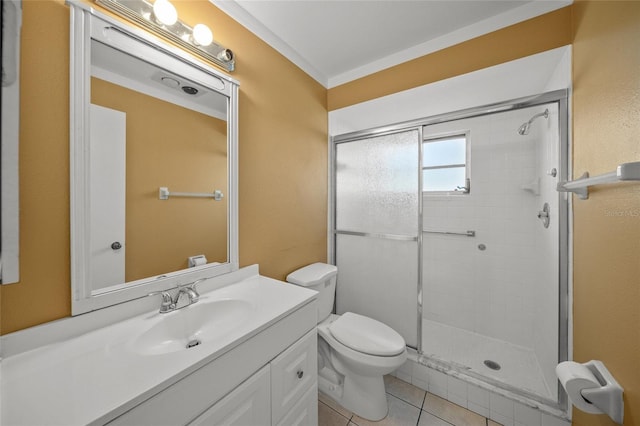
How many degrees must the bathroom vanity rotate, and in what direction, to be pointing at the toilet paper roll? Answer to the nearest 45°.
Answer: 0° — it already faces it

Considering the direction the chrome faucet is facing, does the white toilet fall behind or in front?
in front

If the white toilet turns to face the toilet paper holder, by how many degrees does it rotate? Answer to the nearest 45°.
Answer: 0° — it already faces it

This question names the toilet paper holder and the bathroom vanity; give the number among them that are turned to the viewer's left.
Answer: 1

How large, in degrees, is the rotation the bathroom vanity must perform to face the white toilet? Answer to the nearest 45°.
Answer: approximately 45° to its left

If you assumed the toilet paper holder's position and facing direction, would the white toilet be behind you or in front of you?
in front

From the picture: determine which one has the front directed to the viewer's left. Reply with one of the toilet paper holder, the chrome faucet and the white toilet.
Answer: the toilet paper holder

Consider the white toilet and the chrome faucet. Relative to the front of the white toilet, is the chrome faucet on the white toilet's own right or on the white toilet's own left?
on the white toilet's own right

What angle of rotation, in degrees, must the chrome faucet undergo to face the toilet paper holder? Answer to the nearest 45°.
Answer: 0° — it already faces it
